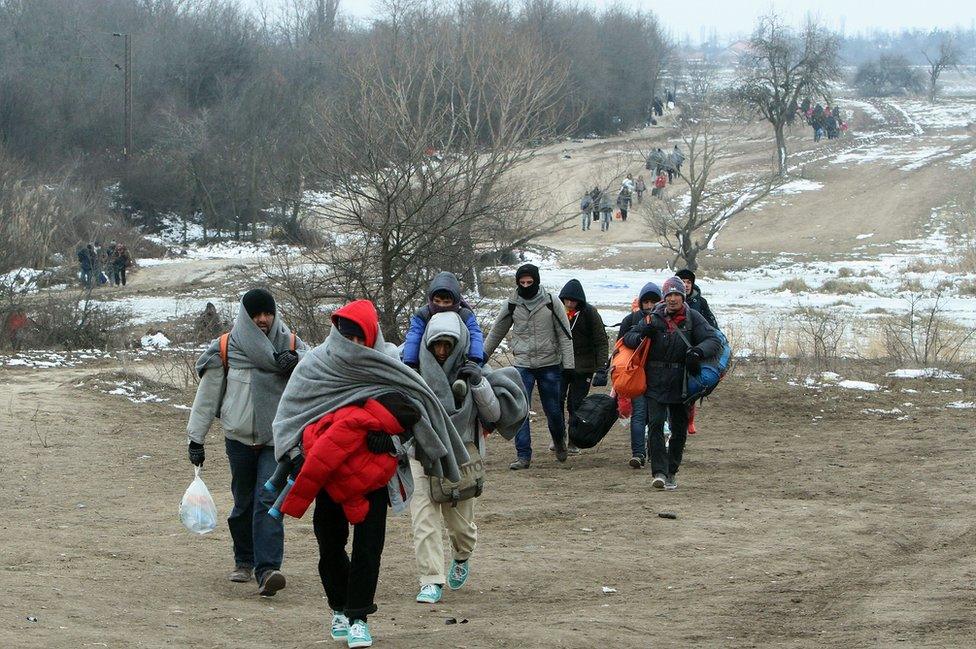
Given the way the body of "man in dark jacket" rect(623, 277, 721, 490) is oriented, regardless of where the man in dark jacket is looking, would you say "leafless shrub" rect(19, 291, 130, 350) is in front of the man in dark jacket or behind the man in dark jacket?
behind

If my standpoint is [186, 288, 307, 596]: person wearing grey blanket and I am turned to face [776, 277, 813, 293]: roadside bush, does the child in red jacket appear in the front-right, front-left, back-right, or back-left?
back-right

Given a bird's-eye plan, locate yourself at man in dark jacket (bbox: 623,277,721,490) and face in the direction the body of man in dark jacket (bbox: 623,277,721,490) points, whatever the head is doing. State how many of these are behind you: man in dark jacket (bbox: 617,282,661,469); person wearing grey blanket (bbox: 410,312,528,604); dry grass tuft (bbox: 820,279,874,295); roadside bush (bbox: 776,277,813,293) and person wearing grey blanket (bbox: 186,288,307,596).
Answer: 3

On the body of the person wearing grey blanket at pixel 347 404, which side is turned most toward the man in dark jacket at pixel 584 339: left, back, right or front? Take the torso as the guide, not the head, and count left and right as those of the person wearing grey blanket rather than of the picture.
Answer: back

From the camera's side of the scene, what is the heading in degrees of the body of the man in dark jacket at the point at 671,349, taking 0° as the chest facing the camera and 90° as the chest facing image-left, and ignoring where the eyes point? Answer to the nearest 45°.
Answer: approximately 0°

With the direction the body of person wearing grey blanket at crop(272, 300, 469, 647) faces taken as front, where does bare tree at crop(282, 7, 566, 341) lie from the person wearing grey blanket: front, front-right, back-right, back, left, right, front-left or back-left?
back

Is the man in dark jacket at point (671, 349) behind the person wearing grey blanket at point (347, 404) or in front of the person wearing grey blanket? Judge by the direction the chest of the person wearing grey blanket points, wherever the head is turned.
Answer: behind
